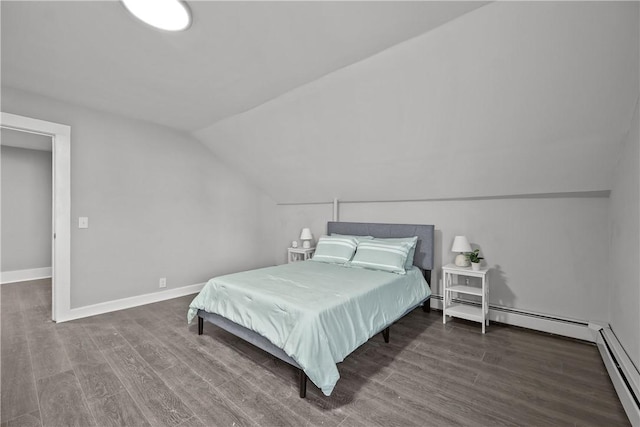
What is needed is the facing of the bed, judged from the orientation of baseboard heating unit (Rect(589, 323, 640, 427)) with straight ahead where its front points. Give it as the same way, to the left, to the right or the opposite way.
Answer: to the left

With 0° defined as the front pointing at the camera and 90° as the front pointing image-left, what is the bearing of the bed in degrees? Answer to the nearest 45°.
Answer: approximately 45°

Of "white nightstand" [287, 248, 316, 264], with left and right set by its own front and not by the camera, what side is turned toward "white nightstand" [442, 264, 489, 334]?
left

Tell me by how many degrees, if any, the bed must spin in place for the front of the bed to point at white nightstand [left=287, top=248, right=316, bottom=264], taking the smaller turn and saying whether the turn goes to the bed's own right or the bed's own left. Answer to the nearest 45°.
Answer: approximately 135° to the bed's own right

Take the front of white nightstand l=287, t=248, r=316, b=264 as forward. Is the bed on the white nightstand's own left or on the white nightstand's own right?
on the white nightstand's own left

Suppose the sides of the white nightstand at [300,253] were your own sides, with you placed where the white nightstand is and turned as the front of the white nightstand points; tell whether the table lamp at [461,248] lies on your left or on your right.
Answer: on your left

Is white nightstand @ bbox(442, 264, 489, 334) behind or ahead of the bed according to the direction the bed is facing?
behind

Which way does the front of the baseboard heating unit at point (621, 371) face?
to the viewer's left

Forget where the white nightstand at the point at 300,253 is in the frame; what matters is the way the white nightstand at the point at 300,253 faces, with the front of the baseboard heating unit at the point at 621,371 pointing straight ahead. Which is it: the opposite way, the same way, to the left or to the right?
to the left

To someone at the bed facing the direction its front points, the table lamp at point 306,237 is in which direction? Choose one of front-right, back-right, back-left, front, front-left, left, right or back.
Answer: back-right
